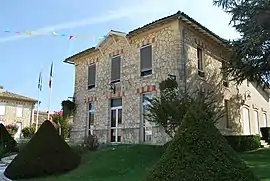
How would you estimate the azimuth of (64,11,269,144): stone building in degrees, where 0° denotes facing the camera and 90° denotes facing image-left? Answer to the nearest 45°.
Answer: approximately 45°

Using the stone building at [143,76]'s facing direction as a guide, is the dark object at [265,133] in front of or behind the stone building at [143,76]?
behind

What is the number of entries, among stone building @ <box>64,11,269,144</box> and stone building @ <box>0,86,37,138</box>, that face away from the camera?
0

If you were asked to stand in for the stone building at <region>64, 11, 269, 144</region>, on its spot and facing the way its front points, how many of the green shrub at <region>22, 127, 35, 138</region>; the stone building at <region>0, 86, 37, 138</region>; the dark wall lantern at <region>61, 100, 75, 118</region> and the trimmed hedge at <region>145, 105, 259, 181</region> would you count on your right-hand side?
3

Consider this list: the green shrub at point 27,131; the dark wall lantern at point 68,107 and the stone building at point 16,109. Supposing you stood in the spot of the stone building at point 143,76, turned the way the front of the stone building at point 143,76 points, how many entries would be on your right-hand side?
3

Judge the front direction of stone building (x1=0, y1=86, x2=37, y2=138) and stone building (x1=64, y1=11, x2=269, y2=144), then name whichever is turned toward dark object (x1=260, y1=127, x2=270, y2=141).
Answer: stone building (x1=0, y1=86, x2=37, y2=138)

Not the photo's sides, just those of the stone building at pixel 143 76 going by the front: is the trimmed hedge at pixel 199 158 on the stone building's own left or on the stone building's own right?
on the stone building's own left

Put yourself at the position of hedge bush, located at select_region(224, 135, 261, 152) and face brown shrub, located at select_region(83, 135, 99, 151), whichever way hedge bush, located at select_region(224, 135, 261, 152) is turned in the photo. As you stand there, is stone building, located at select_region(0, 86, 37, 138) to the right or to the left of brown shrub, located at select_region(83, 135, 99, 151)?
right

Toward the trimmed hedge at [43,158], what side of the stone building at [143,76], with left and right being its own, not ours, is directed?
front

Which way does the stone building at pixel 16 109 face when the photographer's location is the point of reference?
facing the viewer and to the right of the viewer

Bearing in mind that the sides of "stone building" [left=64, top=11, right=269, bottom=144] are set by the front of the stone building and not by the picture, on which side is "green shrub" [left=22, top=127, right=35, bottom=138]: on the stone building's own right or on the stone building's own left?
on the stone building's own right

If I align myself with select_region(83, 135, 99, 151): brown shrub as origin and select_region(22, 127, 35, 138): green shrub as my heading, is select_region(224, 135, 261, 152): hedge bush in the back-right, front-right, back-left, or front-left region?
back-right

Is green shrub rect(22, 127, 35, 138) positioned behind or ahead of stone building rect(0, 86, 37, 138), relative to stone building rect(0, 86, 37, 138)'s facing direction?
ahead

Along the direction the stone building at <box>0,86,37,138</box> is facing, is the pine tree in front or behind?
in front

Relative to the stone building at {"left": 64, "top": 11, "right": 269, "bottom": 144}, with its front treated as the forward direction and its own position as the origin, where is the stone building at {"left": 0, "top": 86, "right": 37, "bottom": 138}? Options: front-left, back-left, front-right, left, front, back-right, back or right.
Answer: right
